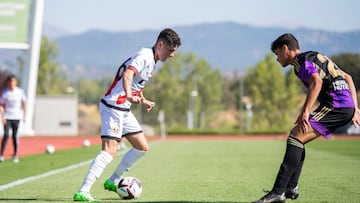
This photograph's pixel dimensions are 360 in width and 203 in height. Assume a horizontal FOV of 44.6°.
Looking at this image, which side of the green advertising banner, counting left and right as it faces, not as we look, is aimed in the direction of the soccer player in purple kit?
front

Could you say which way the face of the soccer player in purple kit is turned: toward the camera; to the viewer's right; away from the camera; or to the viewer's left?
to the viewer's left

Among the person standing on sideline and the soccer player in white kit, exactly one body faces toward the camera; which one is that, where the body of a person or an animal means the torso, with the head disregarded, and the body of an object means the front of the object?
the person standing on sideline

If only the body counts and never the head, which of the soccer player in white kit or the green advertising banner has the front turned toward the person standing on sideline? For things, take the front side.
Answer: the green advertising banner

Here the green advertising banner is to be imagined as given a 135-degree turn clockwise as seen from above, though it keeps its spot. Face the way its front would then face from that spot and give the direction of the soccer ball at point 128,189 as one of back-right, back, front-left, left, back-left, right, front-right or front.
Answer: back-left

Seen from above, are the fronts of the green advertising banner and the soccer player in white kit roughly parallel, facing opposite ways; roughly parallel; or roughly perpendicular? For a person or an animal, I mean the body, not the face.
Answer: roughly perpendicular

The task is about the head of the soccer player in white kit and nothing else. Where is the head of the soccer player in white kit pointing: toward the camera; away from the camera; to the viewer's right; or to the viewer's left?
to the viewer's right

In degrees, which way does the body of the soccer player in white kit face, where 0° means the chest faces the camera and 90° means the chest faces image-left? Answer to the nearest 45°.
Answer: approximately 270°

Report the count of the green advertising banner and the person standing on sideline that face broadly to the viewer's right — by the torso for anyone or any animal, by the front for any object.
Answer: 0

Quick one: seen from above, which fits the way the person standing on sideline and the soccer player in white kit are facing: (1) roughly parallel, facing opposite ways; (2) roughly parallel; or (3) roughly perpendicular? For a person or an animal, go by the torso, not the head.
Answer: roughly perpendicular

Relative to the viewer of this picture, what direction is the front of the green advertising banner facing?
facing the viewer

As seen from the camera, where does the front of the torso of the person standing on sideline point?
toward the camera

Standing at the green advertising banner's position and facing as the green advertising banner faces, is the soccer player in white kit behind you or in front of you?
in front

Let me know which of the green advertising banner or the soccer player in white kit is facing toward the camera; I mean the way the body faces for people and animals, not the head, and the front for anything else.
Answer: the green advertising banner

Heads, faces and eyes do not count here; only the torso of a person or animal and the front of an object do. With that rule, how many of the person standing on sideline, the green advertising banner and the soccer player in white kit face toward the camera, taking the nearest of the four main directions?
2
